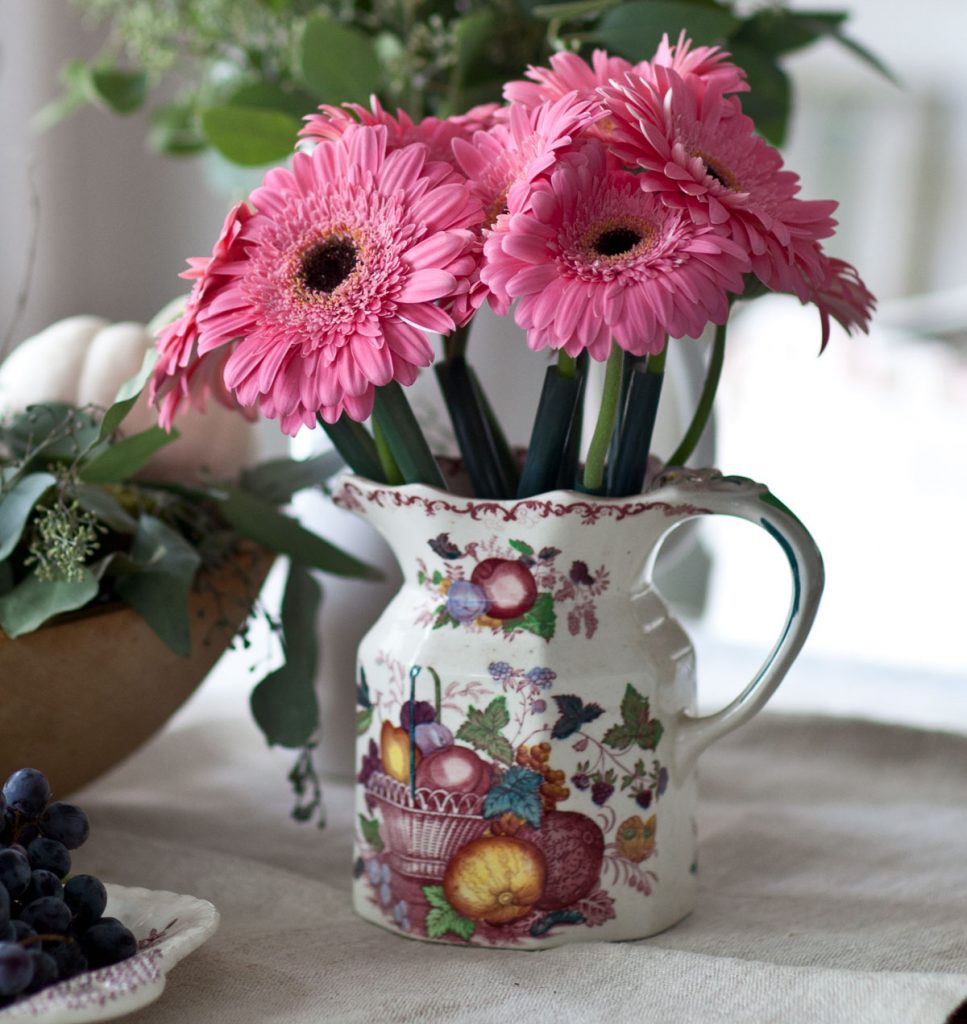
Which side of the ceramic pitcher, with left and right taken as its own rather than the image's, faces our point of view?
left
